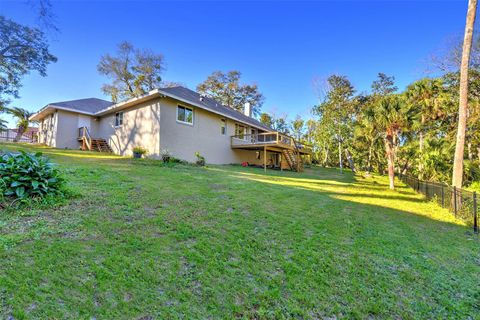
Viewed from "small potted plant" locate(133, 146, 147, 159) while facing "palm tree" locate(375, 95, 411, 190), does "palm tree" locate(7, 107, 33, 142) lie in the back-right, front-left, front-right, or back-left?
back-left

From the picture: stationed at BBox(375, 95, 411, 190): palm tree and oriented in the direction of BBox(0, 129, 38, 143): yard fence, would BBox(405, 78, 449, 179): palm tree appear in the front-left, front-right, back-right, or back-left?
back-right

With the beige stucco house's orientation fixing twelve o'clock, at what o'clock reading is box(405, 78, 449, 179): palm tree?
The palm tree is roughly at 5 o'clock from the beige stucco house.

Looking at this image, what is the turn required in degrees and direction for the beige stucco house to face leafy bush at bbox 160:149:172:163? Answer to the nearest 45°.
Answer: approximately 135° to its left

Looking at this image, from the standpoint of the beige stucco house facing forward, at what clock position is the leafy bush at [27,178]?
The leafy bush is roughly at 8 o'clock from the beige stucco house.

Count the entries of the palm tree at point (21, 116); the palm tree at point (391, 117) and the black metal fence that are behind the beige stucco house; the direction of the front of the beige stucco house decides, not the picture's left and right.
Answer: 2

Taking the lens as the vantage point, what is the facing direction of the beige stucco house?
facing away from the viewer and to the left of the viewer

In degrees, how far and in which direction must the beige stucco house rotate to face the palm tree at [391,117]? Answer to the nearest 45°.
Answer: approximately 180°

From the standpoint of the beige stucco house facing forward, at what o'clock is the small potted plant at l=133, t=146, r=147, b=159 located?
The small potted plant is roughly at 8 o'clock from the beige stucco house.

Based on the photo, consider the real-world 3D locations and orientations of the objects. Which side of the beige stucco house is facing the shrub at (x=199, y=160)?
back

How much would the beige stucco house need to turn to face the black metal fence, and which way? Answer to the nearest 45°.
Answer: approximately 180°
